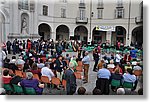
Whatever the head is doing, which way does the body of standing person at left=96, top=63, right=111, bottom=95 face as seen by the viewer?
away from the camera

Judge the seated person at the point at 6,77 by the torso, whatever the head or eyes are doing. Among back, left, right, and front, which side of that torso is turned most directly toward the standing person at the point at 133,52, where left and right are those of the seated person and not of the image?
right

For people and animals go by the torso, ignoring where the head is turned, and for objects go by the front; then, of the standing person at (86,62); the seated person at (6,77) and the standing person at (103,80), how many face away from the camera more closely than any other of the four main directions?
2

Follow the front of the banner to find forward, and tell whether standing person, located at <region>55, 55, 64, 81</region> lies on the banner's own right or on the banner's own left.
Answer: on the banner's own right

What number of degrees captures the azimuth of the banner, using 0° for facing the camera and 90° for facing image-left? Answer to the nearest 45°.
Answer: approximately 0°

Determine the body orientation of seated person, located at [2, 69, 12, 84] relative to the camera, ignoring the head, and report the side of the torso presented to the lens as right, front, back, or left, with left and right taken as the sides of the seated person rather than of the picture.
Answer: back

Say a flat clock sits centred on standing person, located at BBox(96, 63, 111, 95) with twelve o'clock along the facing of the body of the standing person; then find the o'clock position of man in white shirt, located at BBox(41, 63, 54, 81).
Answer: The man in white shirt is roughly at 9 o'clock from the standing person.
